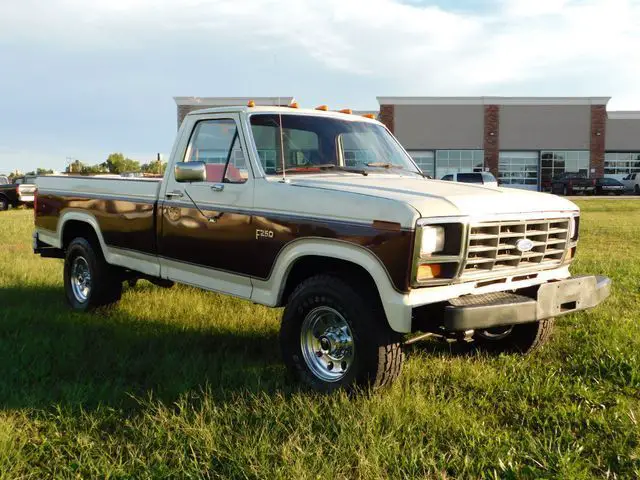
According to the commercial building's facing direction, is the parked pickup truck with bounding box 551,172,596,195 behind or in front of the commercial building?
in front

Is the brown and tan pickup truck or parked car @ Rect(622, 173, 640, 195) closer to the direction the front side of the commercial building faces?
the brown and tan pickup truck

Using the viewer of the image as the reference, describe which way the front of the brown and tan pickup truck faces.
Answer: facing the viewer and to the right of the viewer

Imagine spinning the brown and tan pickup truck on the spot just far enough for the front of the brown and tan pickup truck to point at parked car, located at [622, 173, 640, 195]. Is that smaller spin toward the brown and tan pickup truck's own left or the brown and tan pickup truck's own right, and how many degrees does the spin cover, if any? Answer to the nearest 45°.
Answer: approximately 90° to the brown and tan pickup truck's own left

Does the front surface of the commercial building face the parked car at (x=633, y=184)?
no

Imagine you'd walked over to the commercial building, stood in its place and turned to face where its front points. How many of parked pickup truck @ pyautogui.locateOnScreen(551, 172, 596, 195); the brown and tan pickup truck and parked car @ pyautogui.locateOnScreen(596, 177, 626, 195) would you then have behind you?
0

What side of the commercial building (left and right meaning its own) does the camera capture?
front

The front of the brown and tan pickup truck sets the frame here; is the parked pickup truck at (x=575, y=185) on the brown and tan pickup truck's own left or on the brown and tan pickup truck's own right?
on the brown and tan pickup truck's own left

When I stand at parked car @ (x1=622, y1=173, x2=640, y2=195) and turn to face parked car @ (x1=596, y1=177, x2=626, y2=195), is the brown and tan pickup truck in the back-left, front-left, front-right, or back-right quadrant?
front-left

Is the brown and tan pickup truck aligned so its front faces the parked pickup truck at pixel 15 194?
no

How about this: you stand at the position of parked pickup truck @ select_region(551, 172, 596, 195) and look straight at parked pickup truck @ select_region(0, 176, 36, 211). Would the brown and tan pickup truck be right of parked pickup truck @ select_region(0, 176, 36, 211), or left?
left

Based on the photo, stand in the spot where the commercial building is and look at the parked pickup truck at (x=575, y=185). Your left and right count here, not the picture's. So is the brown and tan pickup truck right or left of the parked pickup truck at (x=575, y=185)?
right

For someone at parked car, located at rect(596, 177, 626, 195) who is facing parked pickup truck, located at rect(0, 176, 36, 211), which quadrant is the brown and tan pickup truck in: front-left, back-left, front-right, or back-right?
front-left

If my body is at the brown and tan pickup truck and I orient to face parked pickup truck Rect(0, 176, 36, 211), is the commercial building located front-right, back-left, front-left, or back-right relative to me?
front-right

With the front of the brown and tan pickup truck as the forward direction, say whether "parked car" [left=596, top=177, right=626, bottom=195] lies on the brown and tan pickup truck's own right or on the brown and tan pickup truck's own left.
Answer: on the brown and tan pickup truck's own left

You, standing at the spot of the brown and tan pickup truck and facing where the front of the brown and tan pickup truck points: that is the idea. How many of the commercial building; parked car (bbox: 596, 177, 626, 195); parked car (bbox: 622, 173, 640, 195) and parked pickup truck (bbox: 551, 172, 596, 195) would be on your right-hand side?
0

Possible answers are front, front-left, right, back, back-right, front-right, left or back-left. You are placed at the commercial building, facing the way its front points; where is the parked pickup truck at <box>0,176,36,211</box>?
front-right

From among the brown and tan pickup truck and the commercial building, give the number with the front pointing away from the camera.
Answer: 0
